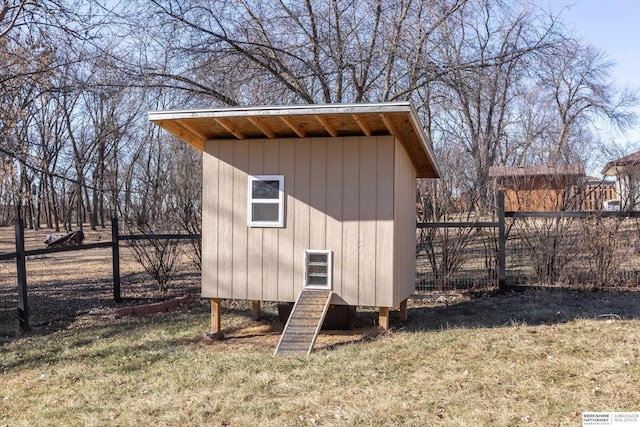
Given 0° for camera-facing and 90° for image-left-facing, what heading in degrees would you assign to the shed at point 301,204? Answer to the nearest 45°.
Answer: approximately 0°

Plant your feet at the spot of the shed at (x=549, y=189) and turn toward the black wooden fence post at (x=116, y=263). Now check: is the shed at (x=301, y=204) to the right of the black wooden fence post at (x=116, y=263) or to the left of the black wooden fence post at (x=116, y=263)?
left

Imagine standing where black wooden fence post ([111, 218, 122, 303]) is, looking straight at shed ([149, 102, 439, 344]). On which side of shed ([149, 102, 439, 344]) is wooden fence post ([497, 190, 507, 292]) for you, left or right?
left

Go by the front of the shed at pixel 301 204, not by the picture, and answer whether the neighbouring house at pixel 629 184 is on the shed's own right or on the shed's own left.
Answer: on the shed's own left

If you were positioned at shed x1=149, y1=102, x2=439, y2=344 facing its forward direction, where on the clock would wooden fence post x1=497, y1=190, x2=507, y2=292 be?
The wooden fence post is roughly at 8 o'clock from the shed.

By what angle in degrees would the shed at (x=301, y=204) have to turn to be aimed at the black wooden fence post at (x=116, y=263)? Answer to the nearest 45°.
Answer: approximately 135° to its right
